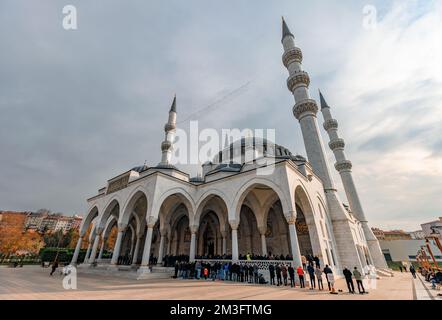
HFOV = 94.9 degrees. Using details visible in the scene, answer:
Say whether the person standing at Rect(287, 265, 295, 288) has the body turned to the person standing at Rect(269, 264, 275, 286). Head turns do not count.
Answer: no

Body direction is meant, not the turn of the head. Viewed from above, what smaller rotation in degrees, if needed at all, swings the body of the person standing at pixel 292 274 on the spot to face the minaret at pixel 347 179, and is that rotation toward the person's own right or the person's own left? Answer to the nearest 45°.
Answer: approximately 45° to the person's own right

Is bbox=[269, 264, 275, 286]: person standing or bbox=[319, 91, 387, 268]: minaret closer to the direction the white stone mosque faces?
the person standing

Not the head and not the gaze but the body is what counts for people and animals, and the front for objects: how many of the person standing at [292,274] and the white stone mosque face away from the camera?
1

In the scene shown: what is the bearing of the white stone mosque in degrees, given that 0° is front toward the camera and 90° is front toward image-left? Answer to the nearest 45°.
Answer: approximately 45°

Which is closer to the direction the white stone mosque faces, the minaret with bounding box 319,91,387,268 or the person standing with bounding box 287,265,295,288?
the person standing

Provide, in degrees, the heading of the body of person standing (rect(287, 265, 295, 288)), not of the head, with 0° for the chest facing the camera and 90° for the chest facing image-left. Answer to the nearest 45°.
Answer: approximately 180°

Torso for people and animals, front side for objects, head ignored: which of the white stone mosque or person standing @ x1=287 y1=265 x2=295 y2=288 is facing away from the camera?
the person standing

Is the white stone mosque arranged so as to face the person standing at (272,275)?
no

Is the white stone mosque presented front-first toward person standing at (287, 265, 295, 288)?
no

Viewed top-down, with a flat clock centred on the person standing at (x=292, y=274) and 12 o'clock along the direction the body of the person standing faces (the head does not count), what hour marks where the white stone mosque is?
The white stone mosque is roughly at 11 o'clock from the person standing.
